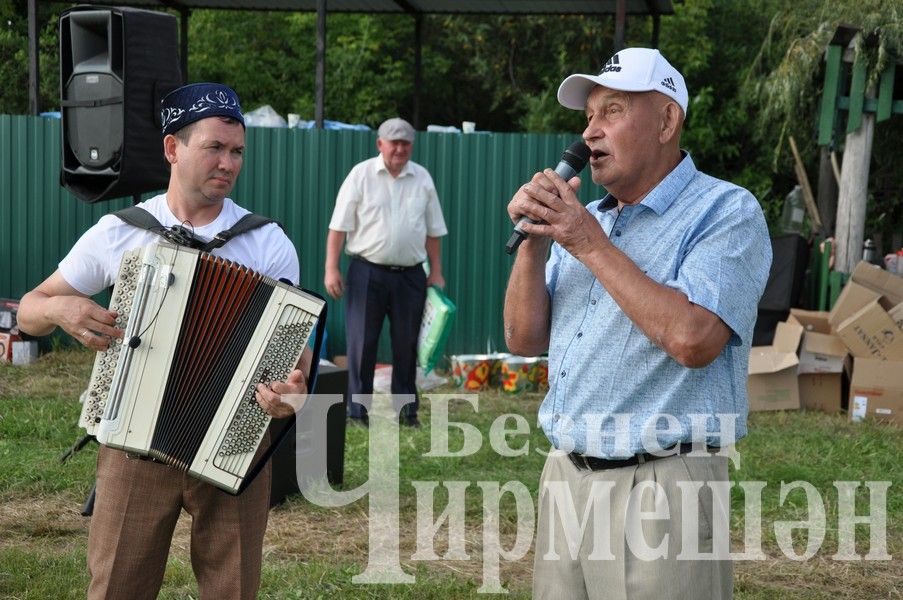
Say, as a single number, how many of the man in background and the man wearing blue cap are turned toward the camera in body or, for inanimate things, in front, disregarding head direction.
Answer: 2

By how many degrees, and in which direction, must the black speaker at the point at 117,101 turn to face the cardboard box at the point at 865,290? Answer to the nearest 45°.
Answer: approximately 135° to its left

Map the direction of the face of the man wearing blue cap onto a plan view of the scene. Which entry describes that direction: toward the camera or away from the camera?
toward the camera

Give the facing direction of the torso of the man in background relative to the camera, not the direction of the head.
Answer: toward the camera

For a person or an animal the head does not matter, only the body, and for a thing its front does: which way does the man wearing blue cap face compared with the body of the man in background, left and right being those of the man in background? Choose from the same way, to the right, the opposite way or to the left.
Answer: the same way

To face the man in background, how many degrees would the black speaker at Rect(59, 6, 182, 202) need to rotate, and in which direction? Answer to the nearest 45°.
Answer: approximately 180°

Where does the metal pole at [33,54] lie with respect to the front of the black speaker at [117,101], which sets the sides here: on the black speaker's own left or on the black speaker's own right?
on the black speaker's own right

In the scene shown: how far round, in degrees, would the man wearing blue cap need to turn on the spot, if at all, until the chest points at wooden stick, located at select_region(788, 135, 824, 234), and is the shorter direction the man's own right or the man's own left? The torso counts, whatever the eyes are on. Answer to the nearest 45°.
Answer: approximately 135° to the man's own left

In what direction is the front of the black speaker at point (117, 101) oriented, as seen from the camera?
facing the viewer and to the left of the viewer

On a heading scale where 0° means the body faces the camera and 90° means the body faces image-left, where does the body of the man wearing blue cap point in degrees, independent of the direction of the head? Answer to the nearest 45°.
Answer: approximately 0°

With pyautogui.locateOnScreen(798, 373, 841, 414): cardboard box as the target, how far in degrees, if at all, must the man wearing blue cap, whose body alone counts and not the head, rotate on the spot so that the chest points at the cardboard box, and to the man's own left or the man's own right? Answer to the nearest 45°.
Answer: approximately 135° to the man's own left

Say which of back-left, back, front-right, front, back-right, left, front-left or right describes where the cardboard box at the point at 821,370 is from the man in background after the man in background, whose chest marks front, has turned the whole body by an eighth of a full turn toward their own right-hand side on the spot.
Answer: back-left

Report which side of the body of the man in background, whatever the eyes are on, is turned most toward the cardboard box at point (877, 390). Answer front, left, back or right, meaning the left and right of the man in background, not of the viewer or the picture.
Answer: left

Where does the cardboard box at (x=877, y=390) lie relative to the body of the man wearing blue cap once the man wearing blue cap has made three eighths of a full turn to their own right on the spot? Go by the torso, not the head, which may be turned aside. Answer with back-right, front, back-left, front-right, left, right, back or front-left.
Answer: right
